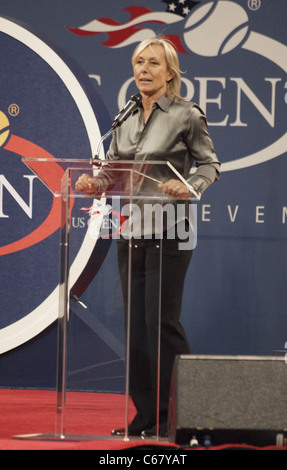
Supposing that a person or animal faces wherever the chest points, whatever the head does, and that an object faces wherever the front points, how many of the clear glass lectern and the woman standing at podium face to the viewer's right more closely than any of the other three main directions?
0

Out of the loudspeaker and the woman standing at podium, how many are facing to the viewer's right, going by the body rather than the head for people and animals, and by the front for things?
0

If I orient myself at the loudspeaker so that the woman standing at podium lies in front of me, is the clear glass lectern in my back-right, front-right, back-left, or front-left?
front-left

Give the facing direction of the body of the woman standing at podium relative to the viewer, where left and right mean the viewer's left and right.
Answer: facing the viewer and to the left of the viewer

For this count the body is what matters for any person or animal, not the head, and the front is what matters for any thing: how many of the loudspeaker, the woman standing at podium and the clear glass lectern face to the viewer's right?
0

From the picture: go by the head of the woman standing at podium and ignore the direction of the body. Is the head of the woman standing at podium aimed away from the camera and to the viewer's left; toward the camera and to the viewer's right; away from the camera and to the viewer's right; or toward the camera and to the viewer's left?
toward the camera and to the viewer's left
